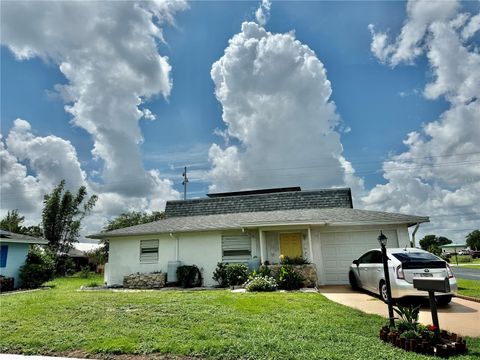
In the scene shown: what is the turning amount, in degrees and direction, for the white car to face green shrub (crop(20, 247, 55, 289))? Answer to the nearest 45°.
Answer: approximately 45° to its left

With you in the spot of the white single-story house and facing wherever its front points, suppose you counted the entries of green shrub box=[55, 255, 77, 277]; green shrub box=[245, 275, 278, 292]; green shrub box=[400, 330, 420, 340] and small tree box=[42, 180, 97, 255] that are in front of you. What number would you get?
2

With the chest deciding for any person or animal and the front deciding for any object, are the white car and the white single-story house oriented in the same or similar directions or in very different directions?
very different directions

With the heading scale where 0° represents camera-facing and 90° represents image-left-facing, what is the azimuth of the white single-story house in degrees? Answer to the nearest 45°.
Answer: approximately 0°

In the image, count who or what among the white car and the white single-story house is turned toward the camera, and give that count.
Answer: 1

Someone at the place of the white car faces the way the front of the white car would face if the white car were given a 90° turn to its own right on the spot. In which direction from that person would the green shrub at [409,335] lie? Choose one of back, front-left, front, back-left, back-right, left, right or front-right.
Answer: back-right

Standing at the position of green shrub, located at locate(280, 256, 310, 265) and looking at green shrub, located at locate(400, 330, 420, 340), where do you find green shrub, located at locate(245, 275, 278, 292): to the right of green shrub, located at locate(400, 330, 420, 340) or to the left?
right

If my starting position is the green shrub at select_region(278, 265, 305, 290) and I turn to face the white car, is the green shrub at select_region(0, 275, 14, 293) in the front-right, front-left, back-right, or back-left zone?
back-right

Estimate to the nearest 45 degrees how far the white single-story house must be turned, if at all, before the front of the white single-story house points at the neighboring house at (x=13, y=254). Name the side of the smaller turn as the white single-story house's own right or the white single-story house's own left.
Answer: approximately 90° to the white single-story house's own right

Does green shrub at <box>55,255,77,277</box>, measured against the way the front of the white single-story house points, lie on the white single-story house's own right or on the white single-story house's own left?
on the white single-story house's own right

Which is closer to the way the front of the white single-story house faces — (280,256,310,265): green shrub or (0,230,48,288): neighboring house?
the green shrub

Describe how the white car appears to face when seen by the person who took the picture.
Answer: facing away from the viewer and to the left of the viewer
